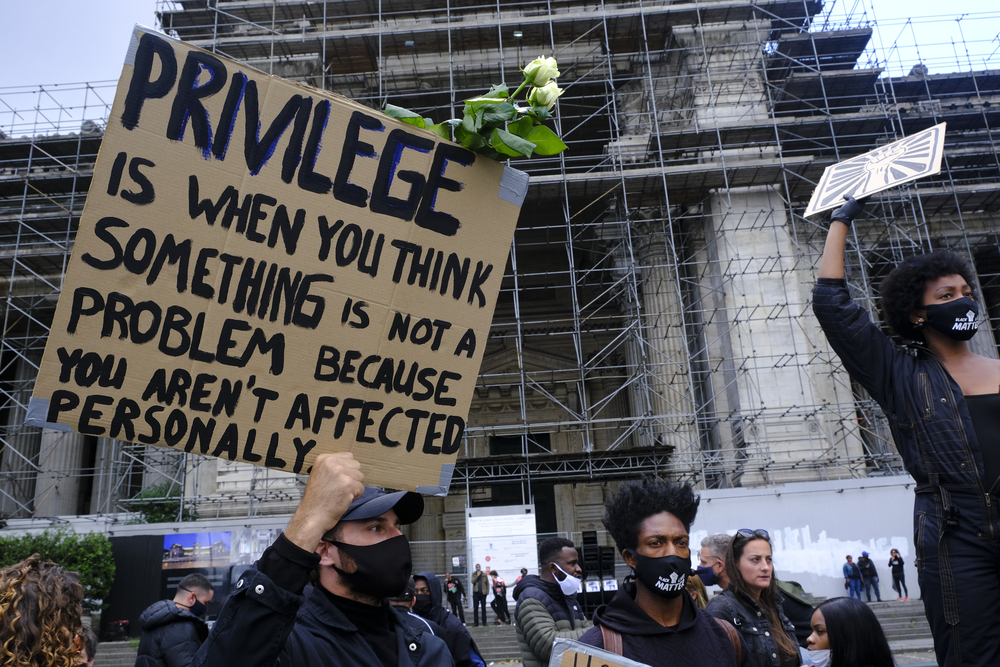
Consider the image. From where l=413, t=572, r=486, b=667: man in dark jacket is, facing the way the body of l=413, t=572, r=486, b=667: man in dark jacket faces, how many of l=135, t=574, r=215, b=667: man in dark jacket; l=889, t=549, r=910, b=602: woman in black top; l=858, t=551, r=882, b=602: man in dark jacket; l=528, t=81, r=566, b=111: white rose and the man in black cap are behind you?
2

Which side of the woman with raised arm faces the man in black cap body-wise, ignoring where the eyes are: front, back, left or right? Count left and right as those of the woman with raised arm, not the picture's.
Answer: right

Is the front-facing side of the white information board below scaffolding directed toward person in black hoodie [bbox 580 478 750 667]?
yes

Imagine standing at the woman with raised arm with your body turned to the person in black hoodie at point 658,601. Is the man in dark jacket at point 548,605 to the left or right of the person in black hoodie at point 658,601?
right

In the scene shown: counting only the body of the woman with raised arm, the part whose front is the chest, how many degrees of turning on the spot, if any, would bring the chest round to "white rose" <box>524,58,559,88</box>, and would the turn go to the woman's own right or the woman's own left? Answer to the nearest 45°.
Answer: approximately 90° to the woman's own right

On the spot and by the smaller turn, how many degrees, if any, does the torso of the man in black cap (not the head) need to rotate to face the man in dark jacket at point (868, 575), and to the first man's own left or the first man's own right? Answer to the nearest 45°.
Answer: approximately 90° to the first man's own left

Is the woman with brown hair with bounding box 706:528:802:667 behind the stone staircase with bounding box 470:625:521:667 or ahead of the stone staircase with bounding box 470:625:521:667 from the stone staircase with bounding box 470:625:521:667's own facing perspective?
ahead

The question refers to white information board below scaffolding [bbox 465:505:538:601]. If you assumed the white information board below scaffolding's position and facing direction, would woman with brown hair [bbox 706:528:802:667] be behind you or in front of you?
in front
